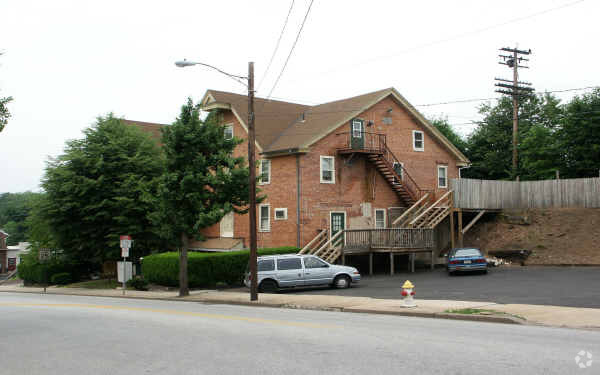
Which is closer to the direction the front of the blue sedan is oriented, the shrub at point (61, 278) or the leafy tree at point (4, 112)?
the shrub
